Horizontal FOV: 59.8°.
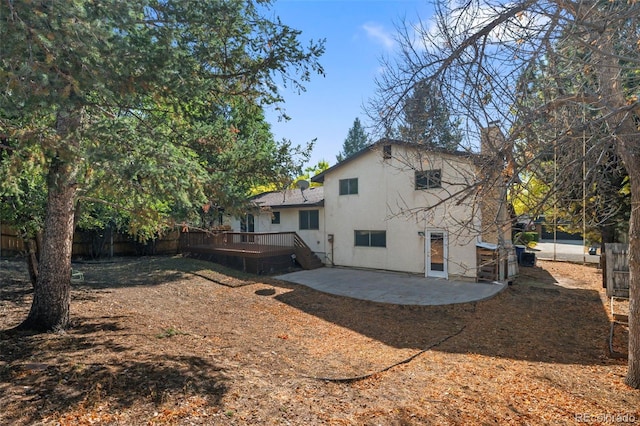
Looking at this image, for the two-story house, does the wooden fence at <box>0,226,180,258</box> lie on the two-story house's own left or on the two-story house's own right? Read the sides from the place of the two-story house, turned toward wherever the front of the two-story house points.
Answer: on the two-story house's own left

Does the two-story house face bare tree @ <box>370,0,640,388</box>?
no

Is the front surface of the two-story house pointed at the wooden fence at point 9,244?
no

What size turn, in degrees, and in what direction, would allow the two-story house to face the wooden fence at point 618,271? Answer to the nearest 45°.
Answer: approximately 135° to its right

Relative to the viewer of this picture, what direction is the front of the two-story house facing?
facing away from the viewer

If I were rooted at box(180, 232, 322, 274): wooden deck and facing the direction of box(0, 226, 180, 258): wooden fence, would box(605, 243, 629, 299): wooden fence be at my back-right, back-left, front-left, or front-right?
back-left

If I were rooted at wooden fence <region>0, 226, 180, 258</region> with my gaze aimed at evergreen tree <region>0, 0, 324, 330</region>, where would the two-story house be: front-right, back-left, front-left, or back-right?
front-left

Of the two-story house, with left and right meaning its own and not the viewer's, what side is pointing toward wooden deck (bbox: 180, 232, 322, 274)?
left
